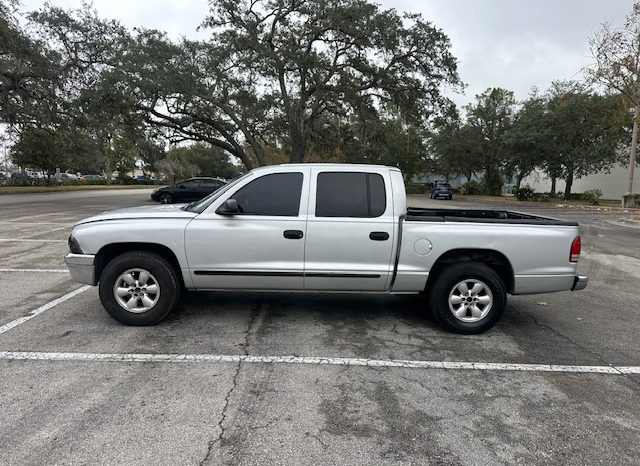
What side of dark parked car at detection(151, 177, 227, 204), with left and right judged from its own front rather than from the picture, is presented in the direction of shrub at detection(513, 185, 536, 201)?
back

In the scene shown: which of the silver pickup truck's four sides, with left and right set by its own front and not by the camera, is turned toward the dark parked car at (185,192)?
right

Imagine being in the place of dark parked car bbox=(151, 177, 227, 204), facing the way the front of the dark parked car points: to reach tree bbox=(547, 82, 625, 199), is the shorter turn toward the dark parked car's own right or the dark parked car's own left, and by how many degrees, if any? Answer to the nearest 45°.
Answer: approximately 180°

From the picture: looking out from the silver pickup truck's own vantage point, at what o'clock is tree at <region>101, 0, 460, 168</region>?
The tree is roughly at 3 o'clock from the silver pickup truck.

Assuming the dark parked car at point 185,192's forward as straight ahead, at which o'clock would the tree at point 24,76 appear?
The tree is roughly at 1 o'clock from the dark parked car.

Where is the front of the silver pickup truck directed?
to the viewer's left

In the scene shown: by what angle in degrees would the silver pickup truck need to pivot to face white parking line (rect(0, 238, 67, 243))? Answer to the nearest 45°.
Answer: approximately 45° to its right

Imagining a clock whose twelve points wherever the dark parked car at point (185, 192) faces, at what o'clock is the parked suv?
The parked suv is roughly at 5 o'clock from the dark parked car.

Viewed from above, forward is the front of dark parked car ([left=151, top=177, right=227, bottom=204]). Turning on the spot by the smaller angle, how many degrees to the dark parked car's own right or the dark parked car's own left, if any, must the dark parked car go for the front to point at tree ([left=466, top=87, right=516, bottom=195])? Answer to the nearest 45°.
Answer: approximately 135° to the dark parked car's own right

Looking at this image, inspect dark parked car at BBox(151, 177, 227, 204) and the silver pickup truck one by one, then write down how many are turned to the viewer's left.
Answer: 2

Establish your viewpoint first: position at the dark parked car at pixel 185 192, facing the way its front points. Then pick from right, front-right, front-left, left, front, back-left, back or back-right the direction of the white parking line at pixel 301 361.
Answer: left

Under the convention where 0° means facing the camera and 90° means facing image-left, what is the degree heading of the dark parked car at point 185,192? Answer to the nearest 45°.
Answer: approximately 90°

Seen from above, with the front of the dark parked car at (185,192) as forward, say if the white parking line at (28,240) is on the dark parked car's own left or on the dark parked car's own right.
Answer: on the dark parked car's own left
